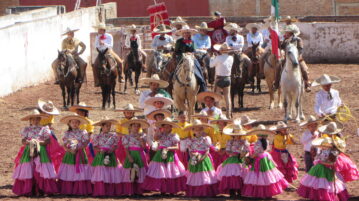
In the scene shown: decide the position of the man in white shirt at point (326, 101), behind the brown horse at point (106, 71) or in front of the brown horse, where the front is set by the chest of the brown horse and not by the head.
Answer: in front

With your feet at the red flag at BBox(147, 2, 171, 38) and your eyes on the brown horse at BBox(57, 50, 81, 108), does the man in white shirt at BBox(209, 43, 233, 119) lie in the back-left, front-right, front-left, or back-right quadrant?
front-left

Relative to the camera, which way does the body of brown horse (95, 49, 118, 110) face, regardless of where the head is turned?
toward the camera

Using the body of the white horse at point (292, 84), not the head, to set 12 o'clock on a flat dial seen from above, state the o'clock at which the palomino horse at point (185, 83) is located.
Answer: The palomino horse is roughly at 2 o'clock from the white horse.

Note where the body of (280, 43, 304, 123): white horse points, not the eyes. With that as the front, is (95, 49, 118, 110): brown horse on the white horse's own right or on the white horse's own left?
on the white horse's own right

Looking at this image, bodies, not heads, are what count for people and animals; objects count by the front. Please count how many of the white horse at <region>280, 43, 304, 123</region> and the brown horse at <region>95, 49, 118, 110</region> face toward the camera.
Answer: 2

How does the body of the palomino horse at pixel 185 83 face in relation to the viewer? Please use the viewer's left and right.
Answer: facing the viewer

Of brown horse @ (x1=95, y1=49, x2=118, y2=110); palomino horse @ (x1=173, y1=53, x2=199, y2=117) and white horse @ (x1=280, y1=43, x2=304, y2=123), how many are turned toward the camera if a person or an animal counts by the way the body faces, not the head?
3

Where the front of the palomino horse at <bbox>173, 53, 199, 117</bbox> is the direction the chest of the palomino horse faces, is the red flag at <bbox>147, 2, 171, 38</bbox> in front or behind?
behind
